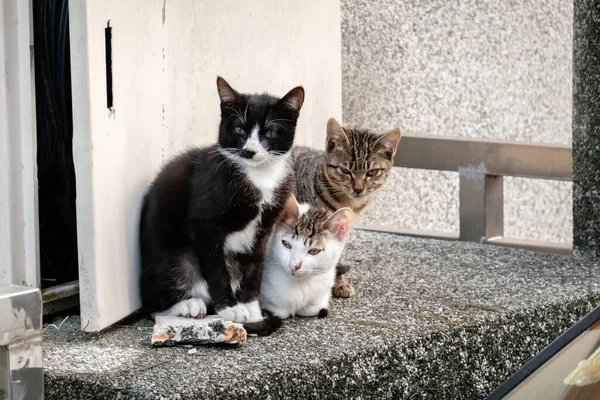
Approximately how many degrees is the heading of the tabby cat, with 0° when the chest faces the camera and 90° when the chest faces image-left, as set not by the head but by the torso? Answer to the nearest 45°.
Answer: approximately 315°

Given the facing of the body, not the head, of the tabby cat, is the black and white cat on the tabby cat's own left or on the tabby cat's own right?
on the tabby cat's own right

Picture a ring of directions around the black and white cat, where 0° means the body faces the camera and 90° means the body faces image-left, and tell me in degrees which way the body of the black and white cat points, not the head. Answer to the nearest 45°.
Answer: approximately 315°

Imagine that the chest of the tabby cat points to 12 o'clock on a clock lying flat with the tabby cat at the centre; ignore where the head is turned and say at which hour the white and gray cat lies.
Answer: The white and gray cat is roughly at 2 o'clock from the tabby cat.

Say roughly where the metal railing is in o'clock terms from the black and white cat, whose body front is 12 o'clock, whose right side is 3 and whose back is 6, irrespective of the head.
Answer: The metal railing is roughly at 9 o'clock from the black and white cat.

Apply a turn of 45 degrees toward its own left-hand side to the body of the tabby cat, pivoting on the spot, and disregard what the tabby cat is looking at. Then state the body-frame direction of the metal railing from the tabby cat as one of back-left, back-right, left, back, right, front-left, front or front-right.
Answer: front-left

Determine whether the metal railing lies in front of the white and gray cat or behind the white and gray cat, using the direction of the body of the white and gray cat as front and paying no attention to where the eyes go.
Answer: behind

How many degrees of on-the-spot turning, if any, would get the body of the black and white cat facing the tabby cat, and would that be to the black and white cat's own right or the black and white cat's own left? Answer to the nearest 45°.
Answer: approximately 90° to the black and white cat's own left
